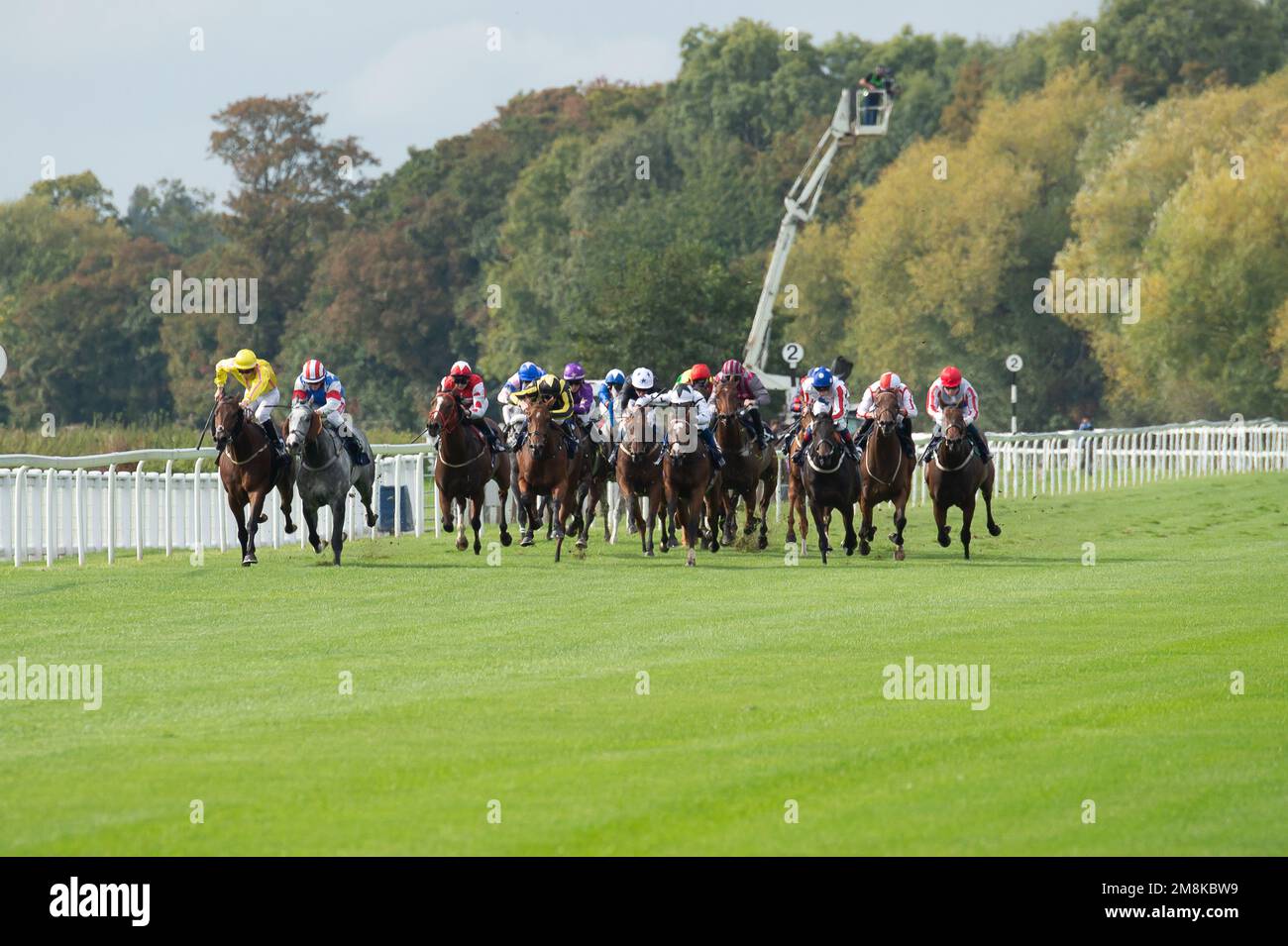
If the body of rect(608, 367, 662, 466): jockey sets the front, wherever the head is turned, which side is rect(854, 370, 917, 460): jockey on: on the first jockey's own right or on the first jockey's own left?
on the first jockey's own left

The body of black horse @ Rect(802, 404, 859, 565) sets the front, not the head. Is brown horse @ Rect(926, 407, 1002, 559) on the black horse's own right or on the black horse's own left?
on the black horse's own left

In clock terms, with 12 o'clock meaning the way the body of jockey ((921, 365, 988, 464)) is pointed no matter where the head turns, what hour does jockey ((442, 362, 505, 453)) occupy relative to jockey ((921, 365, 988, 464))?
jockey ((442, 362, 505, 453)) is roughly at 3 o'clock from jockey ((921, 365, 988, 464)).

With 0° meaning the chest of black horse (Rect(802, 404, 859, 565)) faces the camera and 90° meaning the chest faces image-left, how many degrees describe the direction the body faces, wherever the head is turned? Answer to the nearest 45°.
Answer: approximately 0°

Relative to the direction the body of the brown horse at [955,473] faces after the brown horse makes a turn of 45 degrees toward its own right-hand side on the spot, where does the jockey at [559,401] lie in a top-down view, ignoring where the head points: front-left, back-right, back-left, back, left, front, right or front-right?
front-right

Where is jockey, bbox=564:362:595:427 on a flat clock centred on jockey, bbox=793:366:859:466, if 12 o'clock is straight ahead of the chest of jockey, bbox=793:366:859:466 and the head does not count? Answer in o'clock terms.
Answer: jockey, bbox=564:362:595:427 is roughly at 4 o'clock from jockey, bbox=793:366:859:466.

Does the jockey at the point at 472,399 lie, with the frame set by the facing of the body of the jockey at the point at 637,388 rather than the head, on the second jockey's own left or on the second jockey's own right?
on the second jockey's own right

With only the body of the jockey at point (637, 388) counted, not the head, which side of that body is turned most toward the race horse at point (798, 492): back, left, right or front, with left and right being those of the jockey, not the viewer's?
left

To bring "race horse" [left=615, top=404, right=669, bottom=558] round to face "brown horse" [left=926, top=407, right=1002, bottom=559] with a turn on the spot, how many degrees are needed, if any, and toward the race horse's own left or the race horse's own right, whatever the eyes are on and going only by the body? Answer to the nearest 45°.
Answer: approximately 90° to the race horse's own left

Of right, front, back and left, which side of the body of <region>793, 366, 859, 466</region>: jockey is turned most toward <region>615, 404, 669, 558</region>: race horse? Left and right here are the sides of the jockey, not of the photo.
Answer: right

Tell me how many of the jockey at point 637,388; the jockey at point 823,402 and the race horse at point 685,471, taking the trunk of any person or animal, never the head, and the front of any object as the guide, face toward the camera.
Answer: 3
